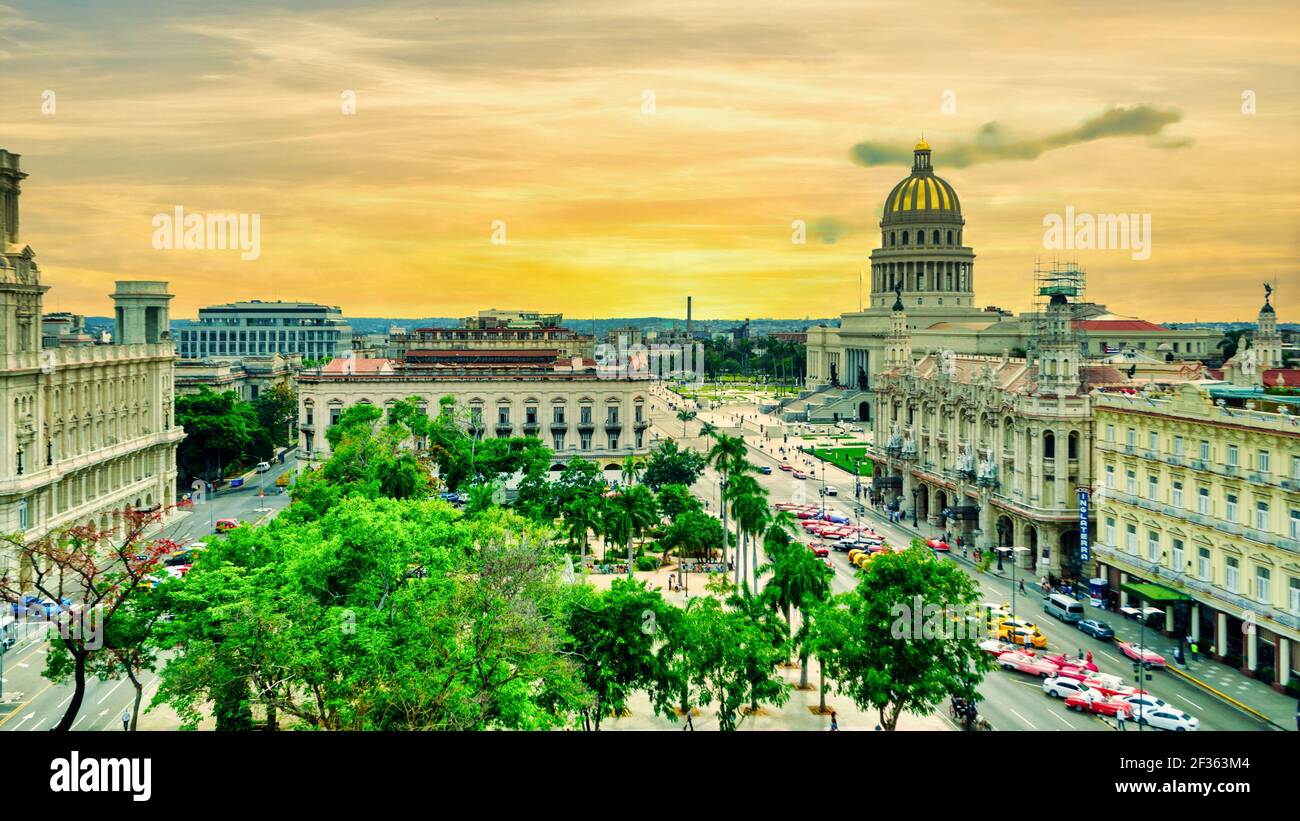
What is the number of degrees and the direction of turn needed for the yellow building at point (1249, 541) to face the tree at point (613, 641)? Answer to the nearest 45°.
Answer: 0° — it already faces it

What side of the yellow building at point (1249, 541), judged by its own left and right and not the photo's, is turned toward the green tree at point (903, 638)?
front

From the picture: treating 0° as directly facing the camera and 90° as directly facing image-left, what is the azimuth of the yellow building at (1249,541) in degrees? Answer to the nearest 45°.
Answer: approximately 45°

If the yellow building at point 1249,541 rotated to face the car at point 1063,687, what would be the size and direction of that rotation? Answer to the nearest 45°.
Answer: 0° — it already faces it
